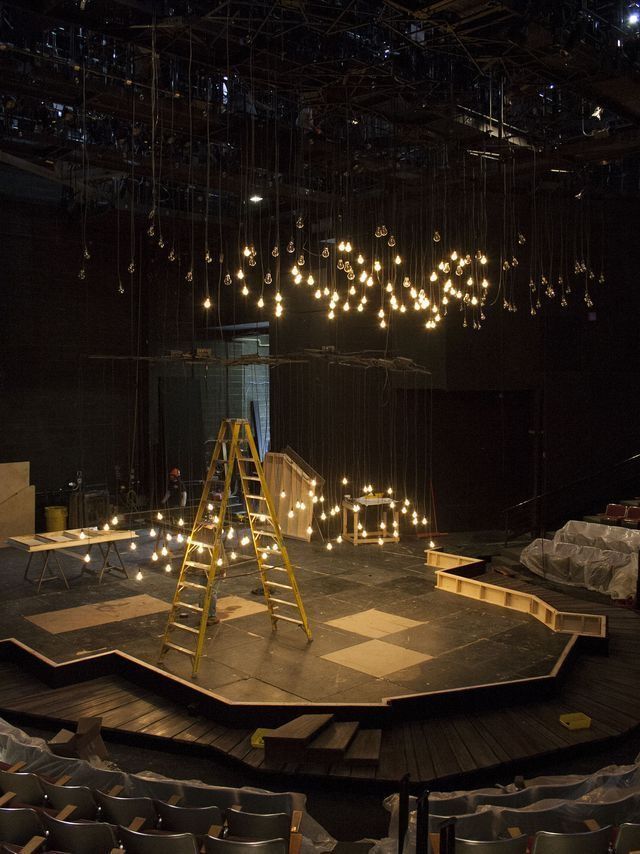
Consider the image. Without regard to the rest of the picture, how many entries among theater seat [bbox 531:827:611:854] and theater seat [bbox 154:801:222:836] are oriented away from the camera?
2

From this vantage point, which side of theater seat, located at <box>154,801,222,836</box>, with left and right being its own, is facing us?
back

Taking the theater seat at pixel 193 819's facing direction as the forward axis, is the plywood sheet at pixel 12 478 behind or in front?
in front

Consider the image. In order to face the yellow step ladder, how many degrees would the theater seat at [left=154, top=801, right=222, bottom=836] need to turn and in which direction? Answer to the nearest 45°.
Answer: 0° — it already faces it

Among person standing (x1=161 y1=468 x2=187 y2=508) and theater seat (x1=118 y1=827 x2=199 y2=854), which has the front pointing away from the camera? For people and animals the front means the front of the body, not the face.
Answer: the theater seat

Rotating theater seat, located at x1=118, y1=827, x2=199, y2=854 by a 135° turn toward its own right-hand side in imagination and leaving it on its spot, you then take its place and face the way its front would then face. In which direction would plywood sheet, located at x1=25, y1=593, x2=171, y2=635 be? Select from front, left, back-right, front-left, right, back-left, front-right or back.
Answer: back-left

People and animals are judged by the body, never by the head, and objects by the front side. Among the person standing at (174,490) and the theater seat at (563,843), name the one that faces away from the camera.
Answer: the theater seat

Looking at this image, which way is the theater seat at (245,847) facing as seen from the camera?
away from the camera

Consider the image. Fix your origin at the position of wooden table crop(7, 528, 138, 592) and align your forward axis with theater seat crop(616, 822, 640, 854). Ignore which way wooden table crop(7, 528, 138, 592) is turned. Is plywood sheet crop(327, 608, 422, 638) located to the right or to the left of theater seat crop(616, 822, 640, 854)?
left

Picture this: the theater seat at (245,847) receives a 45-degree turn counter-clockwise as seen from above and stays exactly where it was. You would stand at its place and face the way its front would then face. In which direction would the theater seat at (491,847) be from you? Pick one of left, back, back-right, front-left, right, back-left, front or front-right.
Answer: back-right

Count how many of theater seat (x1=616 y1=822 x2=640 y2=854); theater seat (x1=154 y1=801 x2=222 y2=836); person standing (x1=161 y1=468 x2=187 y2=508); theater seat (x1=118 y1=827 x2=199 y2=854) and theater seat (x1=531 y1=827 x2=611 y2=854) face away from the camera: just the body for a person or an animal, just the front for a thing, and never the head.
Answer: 4

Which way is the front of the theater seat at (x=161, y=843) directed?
away from the camera

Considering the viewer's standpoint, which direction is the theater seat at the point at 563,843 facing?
facing away from the viewer

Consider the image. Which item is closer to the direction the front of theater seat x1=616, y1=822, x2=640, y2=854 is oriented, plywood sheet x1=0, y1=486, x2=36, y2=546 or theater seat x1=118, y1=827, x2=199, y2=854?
the plywood sheet

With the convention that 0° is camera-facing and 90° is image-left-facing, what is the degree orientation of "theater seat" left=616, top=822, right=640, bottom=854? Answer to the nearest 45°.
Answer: approximately 180°
